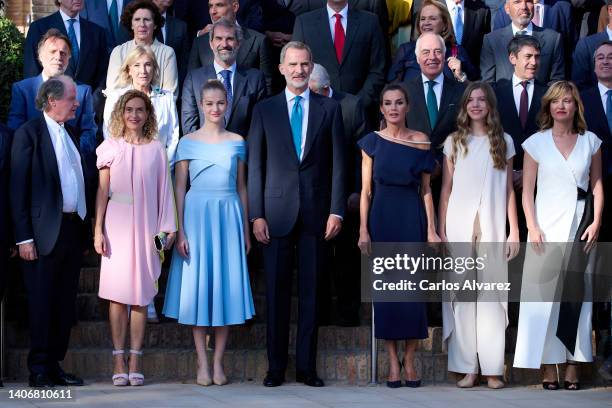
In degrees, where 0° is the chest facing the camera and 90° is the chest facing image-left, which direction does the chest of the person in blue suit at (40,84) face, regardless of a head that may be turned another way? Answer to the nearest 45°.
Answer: approximately 0°

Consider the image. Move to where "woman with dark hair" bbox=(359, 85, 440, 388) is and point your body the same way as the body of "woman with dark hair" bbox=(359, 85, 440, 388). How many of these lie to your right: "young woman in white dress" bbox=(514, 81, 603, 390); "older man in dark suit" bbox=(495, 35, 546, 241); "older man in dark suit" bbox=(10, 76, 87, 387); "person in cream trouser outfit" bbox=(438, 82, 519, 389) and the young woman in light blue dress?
2

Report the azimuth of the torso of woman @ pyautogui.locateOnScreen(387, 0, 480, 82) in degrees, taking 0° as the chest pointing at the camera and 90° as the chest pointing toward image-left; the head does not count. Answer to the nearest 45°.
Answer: approximately 0°
